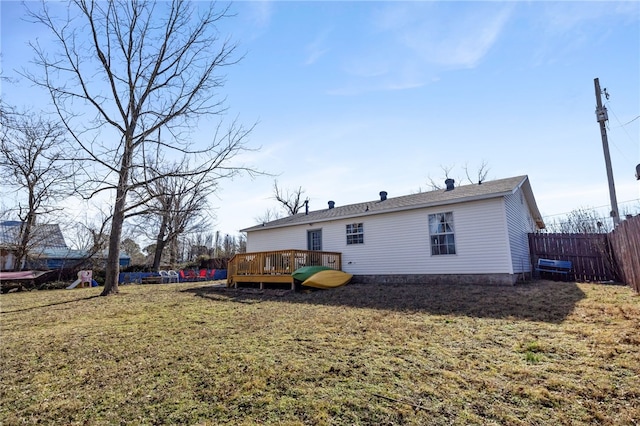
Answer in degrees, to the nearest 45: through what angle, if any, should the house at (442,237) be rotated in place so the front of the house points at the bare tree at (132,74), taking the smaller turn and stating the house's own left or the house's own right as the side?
approximately 135° to the house's own left

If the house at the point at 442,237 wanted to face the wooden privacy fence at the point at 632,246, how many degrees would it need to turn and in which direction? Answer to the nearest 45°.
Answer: approximately 90° to its right

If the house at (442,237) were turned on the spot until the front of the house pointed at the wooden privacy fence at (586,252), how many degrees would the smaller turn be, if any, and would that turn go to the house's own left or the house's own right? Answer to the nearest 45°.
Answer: approximately 45° to the house's own right

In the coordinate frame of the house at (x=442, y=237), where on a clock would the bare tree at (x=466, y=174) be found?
The bare tree is roughly at 11 o'clock from the house.

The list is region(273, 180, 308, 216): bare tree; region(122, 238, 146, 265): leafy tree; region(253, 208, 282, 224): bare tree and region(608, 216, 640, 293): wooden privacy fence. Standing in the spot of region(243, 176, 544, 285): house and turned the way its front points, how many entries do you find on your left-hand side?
3

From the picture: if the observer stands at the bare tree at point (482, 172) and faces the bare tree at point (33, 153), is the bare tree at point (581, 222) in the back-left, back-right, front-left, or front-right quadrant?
back-left

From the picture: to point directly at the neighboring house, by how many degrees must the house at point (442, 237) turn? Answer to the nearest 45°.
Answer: approximately 135° to its left

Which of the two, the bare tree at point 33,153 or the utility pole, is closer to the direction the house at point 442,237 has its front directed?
the utility pole

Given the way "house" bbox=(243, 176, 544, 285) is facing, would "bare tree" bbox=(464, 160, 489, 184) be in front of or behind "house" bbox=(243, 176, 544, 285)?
in front

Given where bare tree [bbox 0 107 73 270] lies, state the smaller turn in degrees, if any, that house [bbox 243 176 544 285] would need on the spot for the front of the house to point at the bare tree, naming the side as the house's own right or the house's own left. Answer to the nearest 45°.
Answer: approximately 135° to the house's own left

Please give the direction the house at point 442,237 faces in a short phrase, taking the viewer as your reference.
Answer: facing away from the viewer and to the right of the viewer
